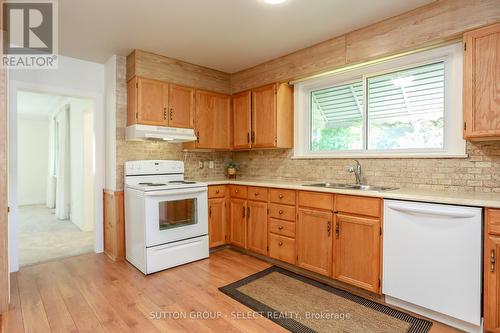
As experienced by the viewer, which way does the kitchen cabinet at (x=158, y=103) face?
facing the viewer and to the right of the viewer

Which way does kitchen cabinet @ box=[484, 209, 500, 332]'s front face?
toward the camera

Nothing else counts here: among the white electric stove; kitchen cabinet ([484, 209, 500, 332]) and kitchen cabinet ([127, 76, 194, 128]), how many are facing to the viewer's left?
0

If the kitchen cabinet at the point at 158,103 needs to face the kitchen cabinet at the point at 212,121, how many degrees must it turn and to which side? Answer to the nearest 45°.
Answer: approximately 90° to its left

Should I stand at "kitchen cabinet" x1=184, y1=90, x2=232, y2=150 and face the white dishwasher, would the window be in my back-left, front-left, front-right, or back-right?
front-left

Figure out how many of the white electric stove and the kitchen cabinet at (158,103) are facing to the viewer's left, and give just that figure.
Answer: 0

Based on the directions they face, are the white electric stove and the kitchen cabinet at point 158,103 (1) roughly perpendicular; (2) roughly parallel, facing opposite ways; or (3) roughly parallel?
roughly parallel

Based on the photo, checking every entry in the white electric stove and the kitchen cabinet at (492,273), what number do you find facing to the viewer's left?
0

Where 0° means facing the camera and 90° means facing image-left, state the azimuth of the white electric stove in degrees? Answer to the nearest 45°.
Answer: approximately 315°

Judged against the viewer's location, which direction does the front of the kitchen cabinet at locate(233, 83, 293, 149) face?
facing the viewer and to the left of the viewer

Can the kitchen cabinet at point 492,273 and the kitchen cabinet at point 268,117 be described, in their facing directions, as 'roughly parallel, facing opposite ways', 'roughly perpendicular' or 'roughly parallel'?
roughly parallel

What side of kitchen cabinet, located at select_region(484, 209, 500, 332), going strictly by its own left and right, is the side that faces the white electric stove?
right
